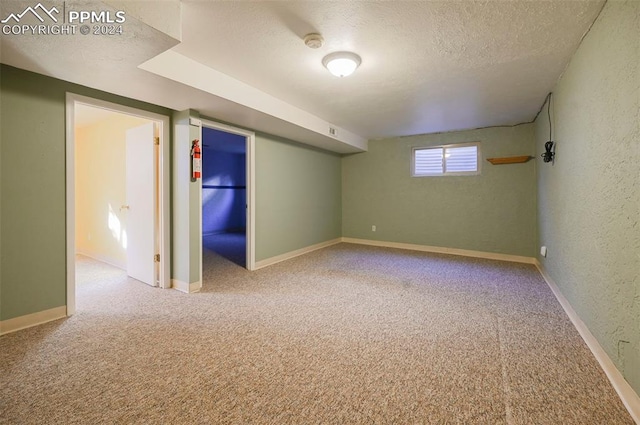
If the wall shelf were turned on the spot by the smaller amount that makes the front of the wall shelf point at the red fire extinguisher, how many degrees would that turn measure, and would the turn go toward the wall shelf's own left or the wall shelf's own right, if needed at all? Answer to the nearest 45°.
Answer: approximately 45° to the wall shelf's own right

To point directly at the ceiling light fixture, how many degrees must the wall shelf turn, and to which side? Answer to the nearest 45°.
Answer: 0° — it already faces it

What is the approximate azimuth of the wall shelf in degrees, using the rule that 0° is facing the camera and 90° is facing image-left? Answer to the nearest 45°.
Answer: approximately 0°
